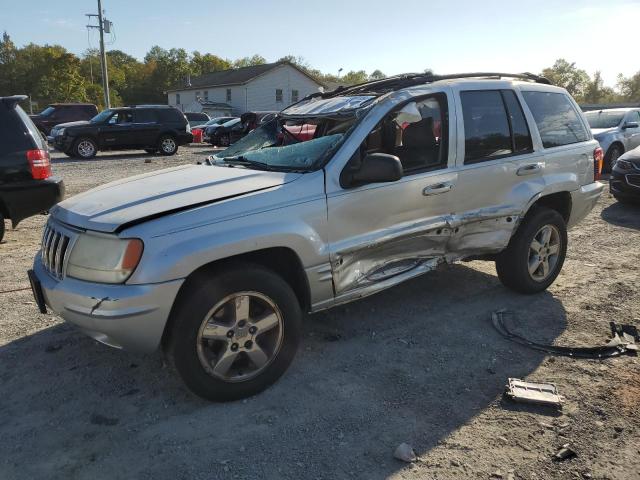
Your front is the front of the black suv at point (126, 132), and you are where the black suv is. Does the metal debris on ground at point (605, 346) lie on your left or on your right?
on your left

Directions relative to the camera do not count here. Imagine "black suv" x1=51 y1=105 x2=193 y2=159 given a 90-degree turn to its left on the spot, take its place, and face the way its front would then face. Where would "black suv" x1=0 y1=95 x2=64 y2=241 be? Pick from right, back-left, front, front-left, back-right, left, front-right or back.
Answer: front

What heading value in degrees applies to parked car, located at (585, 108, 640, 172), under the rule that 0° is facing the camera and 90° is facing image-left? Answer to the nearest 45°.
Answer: approximately 45°

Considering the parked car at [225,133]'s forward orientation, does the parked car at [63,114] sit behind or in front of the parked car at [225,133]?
in front

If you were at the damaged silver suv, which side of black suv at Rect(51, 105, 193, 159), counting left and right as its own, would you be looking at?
left

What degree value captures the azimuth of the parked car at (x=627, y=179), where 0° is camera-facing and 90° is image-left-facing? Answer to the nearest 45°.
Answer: approximately 45°

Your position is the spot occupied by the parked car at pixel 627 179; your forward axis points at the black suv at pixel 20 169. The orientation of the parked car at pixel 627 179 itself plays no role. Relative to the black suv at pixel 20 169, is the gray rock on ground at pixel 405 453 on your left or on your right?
left

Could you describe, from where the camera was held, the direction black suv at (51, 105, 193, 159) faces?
facing to the left of the viewer
